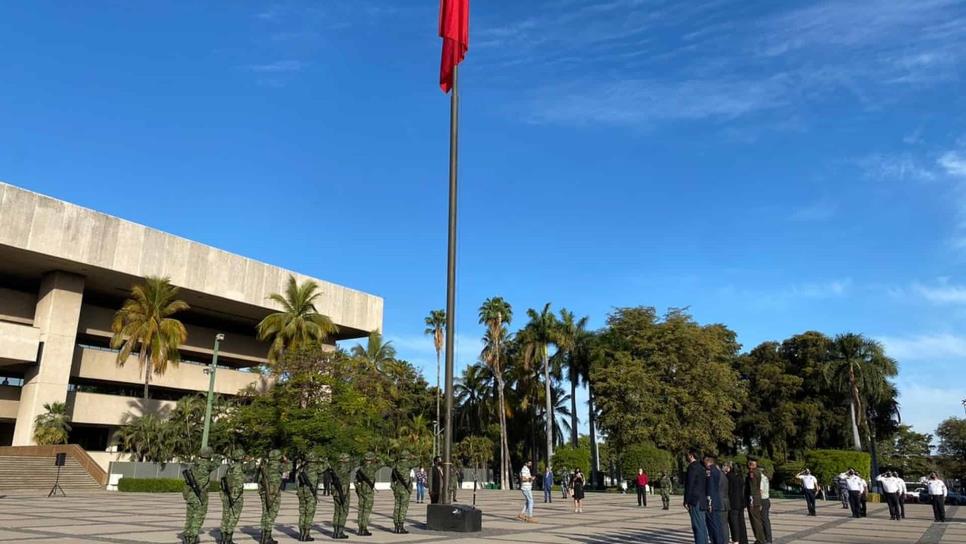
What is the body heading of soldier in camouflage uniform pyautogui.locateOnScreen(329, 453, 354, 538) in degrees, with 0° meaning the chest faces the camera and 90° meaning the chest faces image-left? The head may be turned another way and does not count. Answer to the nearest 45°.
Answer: approximately 270°

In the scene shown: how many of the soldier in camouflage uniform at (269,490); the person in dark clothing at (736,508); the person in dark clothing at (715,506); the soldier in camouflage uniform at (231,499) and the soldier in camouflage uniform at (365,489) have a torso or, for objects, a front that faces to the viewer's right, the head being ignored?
3

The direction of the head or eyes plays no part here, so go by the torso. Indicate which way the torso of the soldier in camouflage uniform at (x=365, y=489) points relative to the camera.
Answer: to the viewer's right

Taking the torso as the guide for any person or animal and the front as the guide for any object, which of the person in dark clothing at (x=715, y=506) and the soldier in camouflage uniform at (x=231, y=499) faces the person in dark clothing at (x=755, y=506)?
the soldier in camouflage uniform

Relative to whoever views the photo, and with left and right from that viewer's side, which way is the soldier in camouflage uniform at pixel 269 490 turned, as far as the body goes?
facing to the right of the viewer

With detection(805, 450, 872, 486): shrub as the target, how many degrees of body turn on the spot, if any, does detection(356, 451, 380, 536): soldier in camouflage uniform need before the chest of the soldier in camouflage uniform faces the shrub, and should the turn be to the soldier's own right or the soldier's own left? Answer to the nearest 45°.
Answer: approximately 45° to the soldier's own left

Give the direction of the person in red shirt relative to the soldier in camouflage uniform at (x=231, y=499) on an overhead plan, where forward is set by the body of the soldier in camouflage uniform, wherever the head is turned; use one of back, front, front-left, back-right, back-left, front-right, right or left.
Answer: front-left

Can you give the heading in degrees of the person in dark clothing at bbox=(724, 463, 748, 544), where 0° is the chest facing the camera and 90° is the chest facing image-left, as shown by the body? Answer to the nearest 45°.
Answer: approximately 90°

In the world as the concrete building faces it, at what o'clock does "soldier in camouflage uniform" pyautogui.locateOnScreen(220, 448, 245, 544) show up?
The soldier in camouflage uniform is roughly at 1 o'clock from the concrete building.

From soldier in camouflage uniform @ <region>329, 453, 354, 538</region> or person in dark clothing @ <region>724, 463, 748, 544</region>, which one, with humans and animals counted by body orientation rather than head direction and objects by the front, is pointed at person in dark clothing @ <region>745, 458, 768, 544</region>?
the soldier in camouflage uniform

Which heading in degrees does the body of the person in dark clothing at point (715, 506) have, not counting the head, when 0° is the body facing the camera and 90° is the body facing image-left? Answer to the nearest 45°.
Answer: approximately 90°
